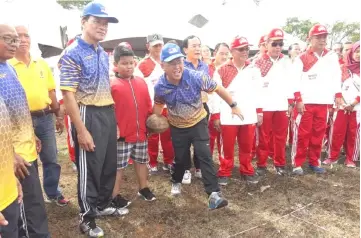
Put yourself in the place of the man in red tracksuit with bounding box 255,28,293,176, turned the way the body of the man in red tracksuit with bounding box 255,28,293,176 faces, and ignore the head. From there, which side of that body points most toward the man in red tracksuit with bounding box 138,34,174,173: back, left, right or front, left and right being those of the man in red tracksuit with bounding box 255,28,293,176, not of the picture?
right

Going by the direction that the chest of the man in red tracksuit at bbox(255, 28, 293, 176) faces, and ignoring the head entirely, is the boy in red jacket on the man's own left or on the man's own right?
on the man's own right

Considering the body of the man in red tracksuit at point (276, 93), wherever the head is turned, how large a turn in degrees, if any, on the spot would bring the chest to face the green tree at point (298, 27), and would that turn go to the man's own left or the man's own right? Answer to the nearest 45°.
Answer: approximately 180°

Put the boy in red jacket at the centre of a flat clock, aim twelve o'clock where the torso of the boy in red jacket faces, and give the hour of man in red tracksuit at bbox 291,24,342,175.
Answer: The man in red tracksuit is roughly at 10 o'clock from the boy in red jacket.

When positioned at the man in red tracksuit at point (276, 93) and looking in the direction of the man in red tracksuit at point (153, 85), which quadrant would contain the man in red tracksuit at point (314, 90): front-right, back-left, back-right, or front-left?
back-right

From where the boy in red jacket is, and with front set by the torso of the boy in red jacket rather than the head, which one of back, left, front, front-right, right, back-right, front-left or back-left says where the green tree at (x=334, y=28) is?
left

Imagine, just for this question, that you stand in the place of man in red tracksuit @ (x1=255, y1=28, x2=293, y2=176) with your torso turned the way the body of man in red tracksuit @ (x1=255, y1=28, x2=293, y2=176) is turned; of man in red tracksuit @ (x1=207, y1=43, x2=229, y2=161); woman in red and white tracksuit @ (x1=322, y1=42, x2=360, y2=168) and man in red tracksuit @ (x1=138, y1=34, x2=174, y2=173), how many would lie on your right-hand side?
2

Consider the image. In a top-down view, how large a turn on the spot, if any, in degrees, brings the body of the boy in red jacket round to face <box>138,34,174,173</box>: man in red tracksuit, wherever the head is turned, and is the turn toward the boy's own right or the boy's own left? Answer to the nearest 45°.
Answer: approximately 135° to the boy's own left

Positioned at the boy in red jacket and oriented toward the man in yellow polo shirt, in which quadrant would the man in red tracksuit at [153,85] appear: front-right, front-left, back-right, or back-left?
back-right

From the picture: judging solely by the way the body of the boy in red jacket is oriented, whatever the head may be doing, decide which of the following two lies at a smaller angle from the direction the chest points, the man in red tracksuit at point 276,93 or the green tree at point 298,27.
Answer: the man in red tracksuit

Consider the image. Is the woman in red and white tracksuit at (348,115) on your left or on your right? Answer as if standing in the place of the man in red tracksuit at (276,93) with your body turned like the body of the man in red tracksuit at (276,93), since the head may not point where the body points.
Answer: on your left
